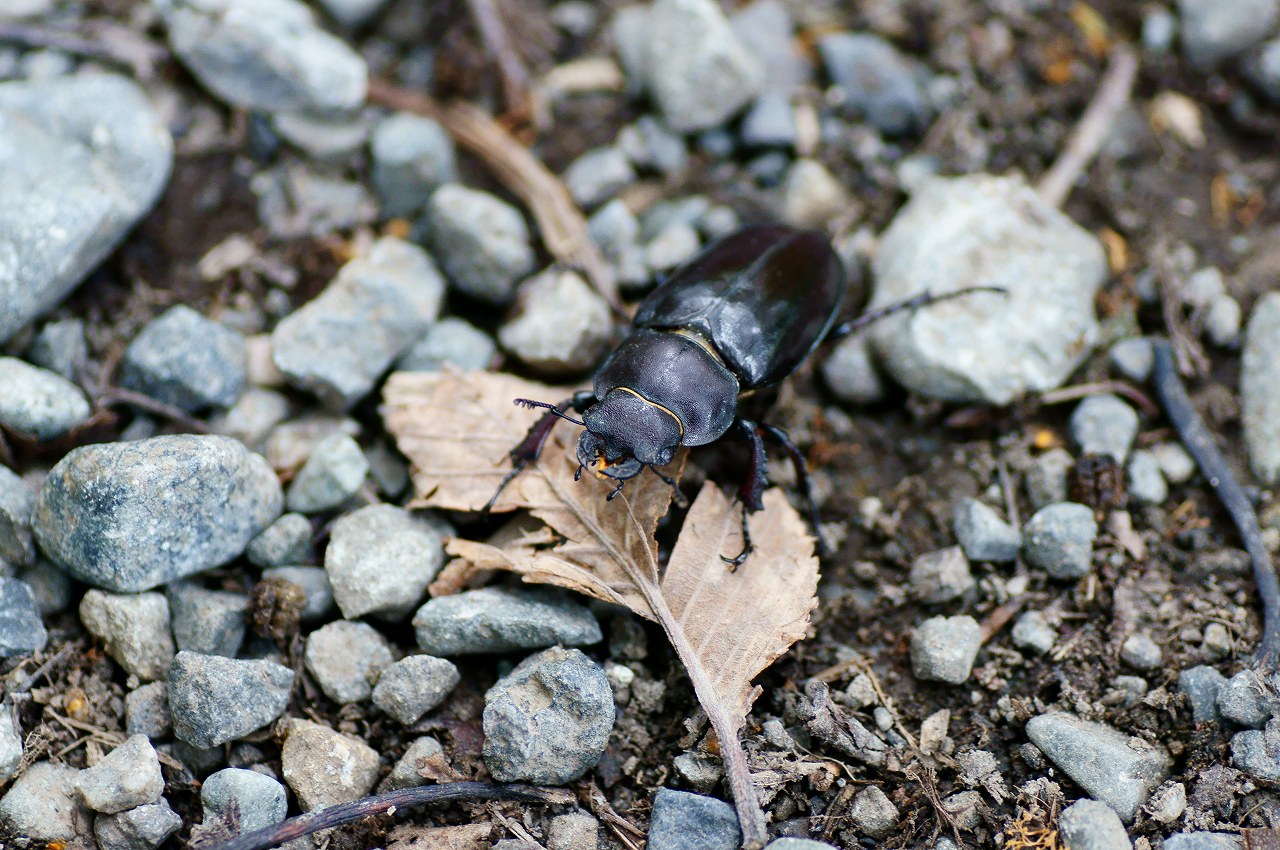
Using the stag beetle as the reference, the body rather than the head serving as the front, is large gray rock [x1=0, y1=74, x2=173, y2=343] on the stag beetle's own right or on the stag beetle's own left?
on the stag beetle's own right

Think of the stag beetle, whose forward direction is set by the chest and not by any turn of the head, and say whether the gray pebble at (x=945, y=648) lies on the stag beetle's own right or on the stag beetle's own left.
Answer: on the stag beetle's own left

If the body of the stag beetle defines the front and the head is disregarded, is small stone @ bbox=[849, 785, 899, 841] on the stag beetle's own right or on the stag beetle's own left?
on the stag beetle's own left

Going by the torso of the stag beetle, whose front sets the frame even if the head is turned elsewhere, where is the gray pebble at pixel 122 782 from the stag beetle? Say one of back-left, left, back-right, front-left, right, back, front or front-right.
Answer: front

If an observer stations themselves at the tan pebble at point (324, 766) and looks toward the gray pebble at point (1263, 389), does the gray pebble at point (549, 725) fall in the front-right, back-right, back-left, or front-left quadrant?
front-right

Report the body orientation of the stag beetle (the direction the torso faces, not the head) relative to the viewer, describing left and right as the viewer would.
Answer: facing the viewer and to the left of the viewer

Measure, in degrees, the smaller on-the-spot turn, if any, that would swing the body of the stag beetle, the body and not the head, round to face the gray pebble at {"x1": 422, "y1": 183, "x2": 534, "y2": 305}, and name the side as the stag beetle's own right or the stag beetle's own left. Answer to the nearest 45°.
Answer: approximately 90° to the stag beetle's own right

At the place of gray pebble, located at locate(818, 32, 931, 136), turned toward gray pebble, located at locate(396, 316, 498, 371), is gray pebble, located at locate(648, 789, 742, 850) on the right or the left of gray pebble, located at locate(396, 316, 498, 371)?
left

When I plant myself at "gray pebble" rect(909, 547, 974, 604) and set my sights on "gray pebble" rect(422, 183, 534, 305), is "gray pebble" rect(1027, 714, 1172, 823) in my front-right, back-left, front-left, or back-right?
back-left

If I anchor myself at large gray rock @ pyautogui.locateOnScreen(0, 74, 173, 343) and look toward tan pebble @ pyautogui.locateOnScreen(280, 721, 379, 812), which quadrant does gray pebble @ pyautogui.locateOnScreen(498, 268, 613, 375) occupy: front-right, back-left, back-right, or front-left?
front-left

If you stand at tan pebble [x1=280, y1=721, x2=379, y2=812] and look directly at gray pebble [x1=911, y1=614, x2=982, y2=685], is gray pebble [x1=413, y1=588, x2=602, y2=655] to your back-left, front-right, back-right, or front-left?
front-left

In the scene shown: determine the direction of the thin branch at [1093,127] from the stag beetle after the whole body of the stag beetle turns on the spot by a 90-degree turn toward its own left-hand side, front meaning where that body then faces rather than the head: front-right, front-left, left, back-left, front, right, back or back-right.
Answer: left

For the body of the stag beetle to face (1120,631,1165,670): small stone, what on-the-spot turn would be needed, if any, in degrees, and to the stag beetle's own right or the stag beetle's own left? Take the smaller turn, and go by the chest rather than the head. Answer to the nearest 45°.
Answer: approximately 90° to the stag beetle's own left
